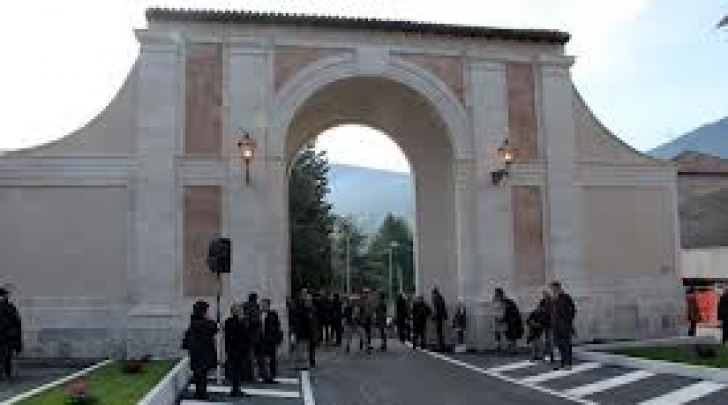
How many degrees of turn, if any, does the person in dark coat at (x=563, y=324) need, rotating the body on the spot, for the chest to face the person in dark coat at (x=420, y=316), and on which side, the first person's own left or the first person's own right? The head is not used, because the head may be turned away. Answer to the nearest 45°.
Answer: approximately 45° to the first person's own right

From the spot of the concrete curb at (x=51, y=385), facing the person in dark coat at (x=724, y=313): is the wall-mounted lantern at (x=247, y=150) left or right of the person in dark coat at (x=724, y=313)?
left

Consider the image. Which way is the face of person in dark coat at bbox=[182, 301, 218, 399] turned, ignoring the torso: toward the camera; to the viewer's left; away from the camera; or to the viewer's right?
away from the camera

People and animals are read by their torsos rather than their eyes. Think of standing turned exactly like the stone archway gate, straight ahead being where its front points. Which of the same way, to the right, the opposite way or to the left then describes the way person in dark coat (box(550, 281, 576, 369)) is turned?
to the right

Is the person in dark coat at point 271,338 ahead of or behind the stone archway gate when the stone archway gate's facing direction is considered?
ahead

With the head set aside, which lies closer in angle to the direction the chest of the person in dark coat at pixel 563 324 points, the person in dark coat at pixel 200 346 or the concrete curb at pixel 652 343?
the person in dark coat

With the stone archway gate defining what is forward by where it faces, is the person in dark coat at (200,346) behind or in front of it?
in front

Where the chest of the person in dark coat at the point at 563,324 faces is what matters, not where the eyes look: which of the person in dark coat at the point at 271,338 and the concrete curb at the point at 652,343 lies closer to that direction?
the person in dark coat

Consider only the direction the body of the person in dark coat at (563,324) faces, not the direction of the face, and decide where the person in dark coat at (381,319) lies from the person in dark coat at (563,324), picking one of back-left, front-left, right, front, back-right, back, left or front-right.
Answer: front-right

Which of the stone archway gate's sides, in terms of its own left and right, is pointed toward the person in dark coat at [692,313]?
left

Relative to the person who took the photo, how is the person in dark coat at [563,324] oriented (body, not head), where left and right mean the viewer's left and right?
facing to the left of the viewer

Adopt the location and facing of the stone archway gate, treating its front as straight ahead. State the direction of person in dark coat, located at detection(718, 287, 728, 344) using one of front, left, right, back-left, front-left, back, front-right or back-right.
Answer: left
